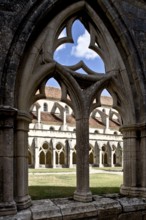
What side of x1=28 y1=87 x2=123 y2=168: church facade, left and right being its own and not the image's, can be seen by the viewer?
front
